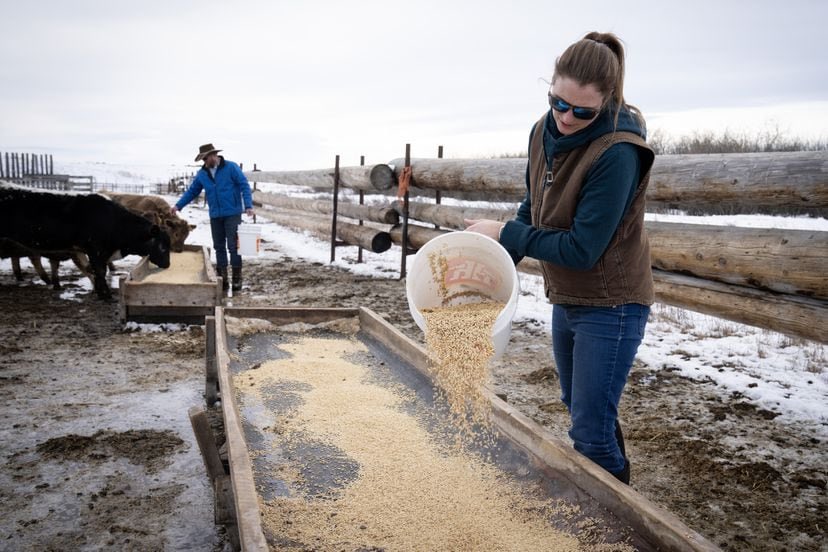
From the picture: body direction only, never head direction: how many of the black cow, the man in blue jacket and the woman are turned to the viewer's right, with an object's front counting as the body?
1

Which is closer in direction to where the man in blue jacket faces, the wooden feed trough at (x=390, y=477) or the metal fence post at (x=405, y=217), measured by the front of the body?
the wooden feed trough

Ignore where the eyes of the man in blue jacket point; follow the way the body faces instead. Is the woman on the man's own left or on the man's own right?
on the man's own left

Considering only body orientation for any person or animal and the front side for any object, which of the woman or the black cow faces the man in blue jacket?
the black cow

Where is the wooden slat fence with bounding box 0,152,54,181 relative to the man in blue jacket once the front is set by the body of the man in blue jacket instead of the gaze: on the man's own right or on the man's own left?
on the man's own right

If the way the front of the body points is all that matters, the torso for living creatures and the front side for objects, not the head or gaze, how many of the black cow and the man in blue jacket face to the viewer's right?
1

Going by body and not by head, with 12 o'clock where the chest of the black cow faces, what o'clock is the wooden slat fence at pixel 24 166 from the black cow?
The wooden slat fence is roughly at 9 o'clock from the black cow.

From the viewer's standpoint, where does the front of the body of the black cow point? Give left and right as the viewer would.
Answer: facing to the right of the viewer

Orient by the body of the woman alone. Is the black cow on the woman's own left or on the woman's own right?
on the woman's own right

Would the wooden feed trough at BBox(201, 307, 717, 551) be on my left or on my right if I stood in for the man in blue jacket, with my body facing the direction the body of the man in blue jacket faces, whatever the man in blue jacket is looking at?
on my left

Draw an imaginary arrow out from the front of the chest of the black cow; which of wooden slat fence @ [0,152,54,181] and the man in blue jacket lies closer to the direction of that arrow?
the man in blue jacket
